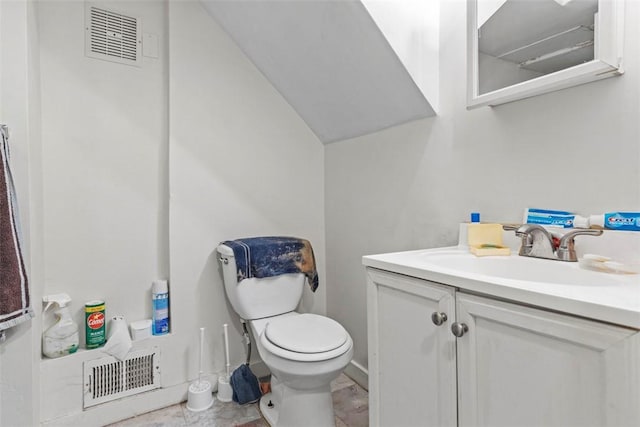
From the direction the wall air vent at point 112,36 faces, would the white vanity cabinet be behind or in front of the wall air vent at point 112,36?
in front

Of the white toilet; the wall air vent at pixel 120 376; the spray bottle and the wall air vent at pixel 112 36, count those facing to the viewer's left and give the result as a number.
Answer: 1

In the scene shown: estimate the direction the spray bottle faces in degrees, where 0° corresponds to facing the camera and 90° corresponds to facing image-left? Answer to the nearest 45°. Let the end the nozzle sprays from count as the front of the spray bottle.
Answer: approximately 90°

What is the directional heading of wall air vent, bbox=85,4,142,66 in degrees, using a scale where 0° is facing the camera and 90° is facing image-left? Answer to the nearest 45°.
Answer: approximately 315°

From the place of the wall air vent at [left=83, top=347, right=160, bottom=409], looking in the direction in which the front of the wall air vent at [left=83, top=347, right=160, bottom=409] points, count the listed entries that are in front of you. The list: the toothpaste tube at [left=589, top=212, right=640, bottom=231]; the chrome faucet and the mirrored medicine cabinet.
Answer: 3

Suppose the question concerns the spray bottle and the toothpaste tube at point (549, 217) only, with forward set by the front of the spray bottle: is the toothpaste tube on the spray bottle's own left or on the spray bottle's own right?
on the spray bottle's own left

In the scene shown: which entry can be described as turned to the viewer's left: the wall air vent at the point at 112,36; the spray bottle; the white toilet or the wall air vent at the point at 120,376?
the spray bottle

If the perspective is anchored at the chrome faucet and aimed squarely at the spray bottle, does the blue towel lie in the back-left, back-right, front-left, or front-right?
front-right

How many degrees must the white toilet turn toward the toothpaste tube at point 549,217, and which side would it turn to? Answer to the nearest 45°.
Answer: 0° — it already faces it
